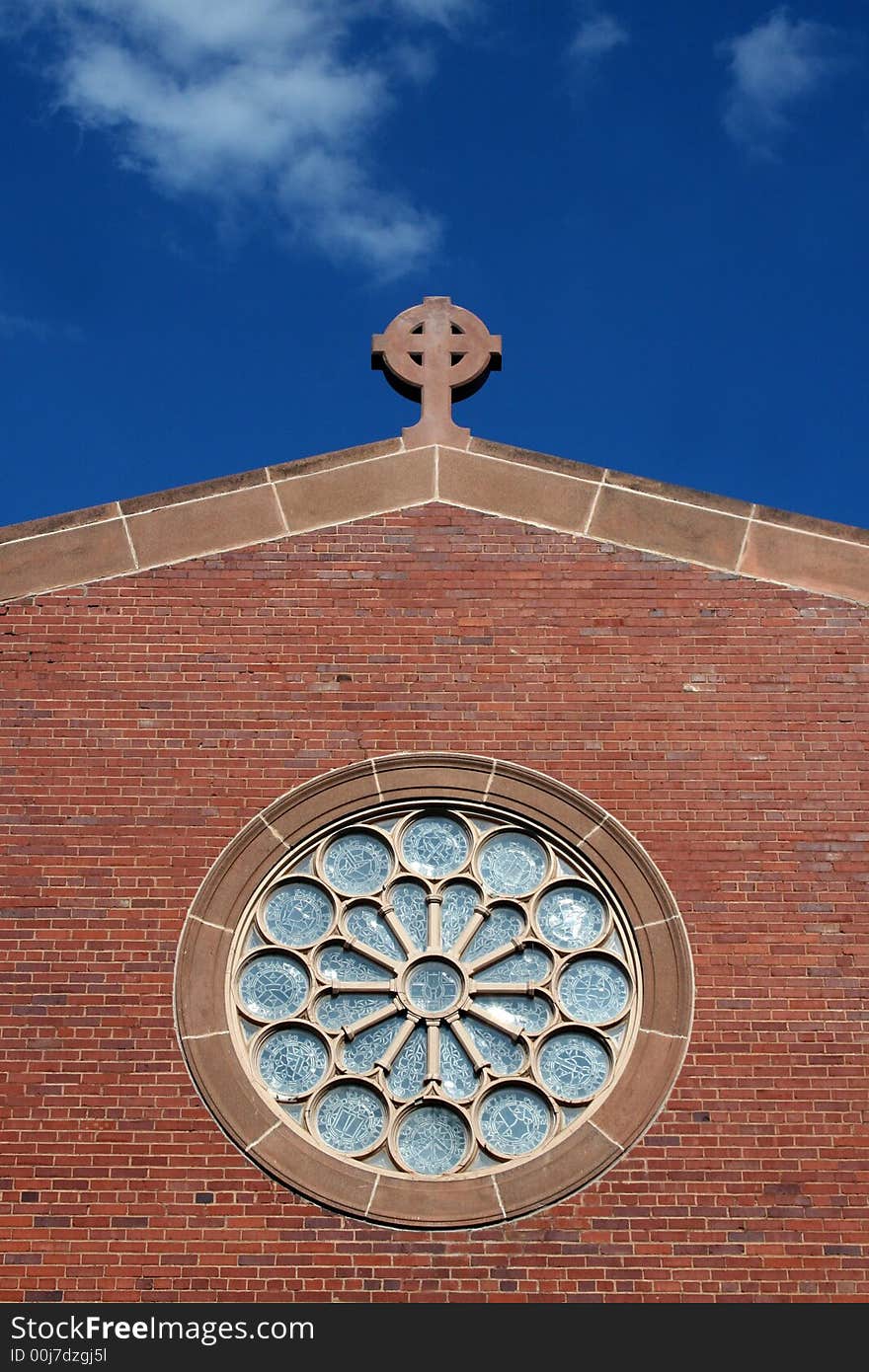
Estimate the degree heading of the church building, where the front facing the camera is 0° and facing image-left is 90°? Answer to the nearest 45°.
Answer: approximately 0°
